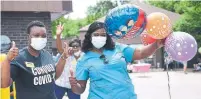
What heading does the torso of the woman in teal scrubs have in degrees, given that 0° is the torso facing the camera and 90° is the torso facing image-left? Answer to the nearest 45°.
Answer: approximately 0°

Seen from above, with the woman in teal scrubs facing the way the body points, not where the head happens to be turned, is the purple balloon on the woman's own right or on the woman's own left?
on the woman's own left

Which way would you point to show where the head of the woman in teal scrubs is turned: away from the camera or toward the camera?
toward the camera
